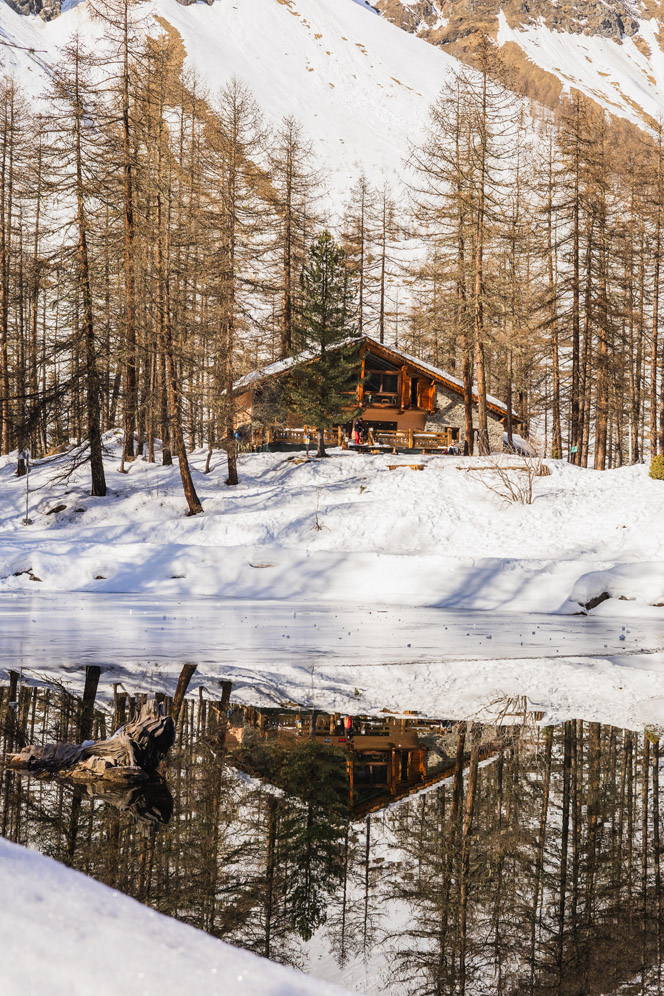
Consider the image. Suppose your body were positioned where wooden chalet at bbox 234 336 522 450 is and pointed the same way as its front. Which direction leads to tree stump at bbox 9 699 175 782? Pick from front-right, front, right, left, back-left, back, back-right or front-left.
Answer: front

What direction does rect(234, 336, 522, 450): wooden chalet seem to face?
toward the camera

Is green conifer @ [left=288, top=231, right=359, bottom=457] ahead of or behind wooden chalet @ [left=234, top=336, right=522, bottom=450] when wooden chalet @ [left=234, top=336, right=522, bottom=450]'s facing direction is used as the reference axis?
ahead
